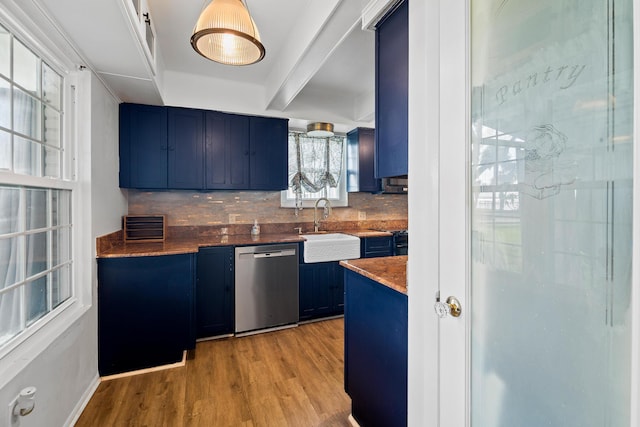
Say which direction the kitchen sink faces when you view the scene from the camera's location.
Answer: facing the viewer

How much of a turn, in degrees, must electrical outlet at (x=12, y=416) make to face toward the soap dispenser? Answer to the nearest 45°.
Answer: approximately 90° to its left

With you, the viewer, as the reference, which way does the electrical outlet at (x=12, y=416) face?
facing the viewer and to the right of the viewer

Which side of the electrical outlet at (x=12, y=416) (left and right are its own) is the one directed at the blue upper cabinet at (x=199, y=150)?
left

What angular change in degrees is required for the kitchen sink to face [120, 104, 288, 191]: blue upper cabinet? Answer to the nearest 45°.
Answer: approximately 90° to its right

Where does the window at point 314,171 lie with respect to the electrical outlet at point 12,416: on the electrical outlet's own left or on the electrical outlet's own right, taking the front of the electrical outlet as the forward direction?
on the electrical outlet's own left

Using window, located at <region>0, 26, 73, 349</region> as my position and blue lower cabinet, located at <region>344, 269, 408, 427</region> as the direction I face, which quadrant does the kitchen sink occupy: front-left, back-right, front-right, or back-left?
front-left

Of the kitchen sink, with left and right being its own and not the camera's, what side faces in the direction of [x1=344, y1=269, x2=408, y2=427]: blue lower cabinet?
front

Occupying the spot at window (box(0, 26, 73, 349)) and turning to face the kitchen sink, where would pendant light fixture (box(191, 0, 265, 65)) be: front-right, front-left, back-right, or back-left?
front-right

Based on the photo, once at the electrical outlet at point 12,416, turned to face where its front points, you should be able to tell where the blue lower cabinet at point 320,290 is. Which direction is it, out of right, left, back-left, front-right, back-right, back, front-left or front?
front-left

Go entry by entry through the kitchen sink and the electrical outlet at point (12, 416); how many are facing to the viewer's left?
0

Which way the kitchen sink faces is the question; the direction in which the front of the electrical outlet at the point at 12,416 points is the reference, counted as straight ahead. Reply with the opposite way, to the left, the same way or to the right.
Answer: to the right
